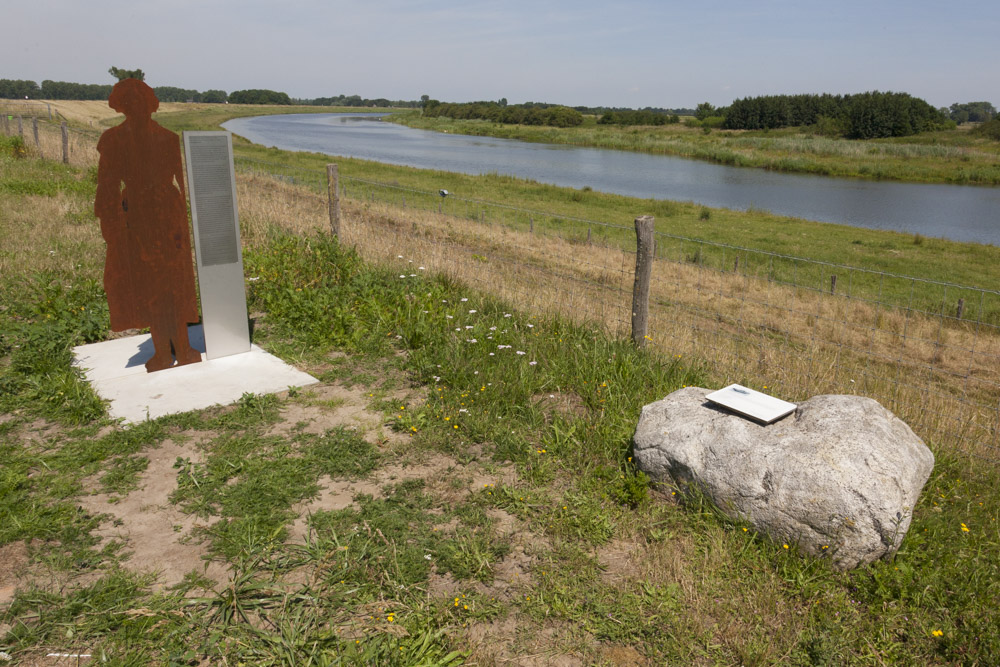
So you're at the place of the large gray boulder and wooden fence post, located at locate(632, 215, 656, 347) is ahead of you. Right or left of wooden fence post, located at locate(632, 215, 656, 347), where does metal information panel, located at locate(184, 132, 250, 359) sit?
left

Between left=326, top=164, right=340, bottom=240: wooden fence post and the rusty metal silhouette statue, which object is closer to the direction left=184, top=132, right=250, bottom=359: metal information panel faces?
the rusty metal silhouette statue

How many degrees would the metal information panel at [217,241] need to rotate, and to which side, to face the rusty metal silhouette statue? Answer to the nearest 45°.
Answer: approximately 90° to its right

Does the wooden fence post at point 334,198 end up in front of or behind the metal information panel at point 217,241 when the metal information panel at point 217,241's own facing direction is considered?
behind

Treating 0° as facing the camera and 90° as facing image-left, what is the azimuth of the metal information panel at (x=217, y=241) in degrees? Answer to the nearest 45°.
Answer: approximately 0°

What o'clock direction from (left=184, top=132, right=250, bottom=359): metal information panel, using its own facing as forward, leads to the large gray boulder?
The large gray boulder is roughly at 11 o'clock from the metal information panel.

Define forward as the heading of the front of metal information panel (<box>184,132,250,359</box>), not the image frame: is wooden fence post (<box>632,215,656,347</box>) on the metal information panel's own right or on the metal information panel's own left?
on the metal information panel's own left
